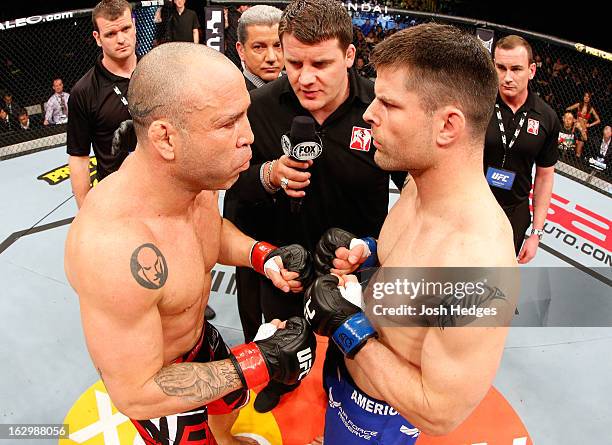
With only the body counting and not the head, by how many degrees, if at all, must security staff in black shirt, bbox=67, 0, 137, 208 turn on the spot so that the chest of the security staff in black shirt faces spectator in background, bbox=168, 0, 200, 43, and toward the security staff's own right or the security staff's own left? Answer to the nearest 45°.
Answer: approximately 135° to the security staff's own left

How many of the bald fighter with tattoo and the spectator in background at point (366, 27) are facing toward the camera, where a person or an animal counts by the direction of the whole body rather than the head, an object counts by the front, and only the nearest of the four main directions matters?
1

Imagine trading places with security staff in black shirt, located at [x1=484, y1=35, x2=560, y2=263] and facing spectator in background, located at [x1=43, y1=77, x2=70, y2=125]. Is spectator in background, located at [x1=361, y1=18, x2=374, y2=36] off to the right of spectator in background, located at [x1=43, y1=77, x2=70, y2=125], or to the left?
right

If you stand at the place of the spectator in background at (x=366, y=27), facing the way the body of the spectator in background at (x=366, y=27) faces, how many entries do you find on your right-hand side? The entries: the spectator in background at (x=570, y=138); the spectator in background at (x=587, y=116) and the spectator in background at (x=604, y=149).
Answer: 0

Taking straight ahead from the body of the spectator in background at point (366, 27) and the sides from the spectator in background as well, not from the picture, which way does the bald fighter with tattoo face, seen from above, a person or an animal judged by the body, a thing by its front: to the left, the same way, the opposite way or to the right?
to the left

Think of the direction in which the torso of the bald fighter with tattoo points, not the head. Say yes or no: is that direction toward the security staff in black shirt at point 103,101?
no

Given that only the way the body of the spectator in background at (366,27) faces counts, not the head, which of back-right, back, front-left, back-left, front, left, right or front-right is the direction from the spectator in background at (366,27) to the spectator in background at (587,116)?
front-left

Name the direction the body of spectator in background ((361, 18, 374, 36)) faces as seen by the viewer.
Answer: toward the camera

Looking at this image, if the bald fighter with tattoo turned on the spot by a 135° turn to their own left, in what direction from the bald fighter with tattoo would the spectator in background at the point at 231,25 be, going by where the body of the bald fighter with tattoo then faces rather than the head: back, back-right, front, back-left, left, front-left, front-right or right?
front-right

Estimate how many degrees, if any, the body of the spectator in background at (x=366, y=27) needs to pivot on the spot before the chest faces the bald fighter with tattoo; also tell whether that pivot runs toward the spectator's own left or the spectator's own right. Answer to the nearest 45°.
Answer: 0° — they already face them

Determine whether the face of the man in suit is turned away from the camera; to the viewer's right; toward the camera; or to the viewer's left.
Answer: toward the camera

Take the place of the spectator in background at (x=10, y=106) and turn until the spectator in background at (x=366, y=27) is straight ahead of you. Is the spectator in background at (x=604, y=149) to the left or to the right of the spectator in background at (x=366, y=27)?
right

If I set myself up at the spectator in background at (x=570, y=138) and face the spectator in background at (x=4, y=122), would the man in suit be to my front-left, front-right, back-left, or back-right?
front-left

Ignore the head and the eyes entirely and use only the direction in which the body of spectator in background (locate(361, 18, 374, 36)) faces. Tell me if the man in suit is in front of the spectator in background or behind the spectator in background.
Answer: in front

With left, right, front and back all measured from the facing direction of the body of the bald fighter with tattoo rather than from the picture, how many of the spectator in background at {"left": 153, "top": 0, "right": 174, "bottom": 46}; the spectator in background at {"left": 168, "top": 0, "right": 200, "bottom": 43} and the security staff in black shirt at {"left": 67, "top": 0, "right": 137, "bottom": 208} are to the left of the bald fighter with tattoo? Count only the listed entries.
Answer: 3

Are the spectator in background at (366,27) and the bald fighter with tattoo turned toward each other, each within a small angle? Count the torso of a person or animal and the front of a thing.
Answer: no

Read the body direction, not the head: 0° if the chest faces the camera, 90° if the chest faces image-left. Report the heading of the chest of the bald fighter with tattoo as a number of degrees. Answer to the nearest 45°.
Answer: approximately 270°

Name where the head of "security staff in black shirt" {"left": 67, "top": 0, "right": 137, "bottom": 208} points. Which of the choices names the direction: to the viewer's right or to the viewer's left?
to the viewer's right

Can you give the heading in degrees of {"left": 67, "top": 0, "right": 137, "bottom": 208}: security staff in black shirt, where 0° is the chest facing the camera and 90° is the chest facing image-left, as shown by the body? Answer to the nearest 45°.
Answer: approximately 315°

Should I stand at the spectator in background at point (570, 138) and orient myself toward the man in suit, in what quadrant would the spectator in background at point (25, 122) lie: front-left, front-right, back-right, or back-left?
front-right

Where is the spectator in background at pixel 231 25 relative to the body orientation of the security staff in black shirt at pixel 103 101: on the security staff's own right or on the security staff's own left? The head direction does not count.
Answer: on the security staff's own left
